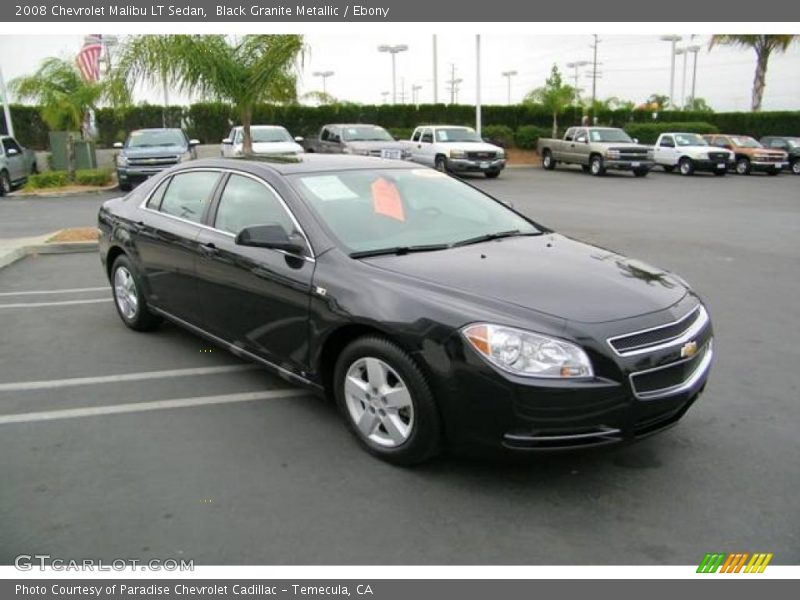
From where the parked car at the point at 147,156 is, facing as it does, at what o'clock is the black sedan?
The black sedan is roughly at 12 o'clock from the parked car.

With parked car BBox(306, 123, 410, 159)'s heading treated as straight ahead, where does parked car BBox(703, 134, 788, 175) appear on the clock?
parked car BBox(703, 134, 788, 175) is roughly at 10 o'clock from parked car BBox(306, 123, 410, 159).

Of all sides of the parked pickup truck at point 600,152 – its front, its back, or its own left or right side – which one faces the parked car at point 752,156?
left

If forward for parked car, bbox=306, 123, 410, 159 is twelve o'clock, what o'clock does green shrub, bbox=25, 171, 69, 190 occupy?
The green shrub is roughly at 4 o'clock from the parked car.

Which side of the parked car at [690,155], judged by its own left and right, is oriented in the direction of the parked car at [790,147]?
left

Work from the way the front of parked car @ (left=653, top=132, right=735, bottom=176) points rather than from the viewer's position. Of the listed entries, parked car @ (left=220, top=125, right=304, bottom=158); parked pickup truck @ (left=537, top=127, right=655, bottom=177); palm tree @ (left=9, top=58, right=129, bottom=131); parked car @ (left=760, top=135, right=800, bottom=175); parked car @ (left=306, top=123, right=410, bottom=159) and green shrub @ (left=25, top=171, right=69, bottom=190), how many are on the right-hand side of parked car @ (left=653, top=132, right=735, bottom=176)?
5

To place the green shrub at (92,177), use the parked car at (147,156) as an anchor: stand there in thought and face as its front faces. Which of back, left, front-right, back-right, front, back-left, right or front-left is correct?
back-right

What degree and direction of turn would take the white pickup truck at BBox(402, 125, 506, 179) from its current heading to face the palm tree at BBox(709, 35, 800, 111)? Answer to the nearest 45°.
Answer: approximately 90° to its left

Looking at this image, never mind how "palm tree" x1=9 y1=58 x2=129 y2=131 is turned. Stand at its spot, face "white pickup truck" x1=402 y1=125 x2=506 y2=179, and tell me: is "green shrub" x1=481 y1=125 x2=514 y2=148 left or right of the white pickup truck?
left

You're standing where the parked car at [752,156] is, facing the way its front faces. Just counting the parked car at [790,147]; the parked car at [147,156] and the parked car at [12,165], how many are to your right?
2

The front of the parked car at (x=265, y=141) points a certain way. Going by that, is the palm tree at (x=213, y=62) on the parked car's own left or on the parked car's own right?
on the parked car's own right

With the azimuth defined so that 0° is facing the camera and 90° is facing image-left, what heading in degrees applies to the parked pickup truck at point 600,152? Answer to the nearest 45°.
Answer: approximately 315°
